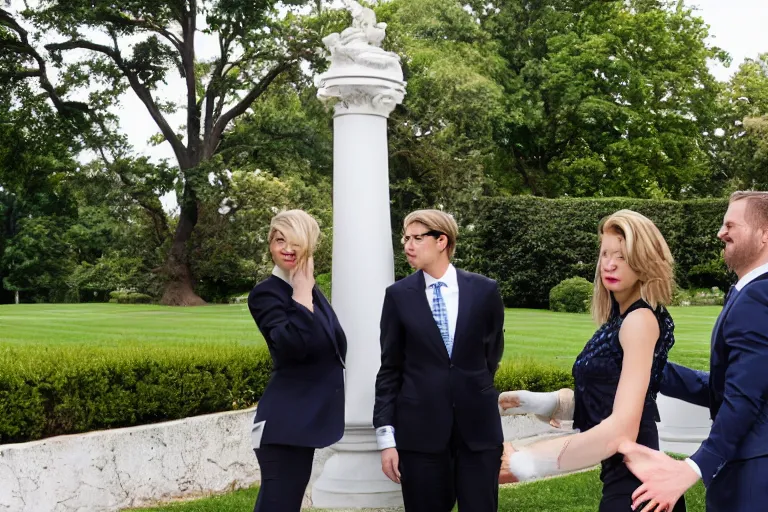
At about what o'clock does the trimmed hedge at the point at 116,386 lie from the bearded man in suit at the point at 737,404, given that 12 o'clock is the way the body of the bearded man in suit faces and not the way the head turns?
The trimmed hedge is roughly at 1 o'clock from the bearded man in suit.

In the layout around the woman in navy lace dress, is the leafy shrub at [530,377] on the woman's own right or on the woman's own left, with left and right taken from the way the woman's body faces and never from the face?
on the woman's own right

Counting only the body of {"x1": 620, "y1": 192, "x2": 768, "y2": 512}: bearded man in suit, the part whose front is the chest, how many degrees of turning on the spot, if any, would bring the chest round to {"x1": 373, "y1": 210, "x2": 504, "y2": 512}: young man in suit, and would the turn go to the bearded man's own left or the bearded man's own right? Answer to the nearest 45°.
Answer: approximately 45° to the bearded man's own right

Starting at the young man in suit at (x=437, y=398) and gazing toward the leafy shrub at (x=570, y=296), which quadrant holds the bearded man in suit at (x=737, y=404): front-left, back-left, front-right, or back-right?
back-right

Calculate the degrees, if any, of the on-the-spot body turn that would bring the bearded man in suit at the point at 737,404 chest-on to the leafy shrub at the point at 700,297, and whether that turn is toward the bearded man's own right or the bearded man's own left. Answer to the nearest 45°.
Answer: approximately 90° to the bearded man's own right

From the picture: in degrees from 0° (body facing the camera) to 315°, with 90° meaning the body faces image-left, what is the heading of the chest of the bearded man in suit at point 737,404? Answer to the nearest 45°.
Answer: approximately 90°

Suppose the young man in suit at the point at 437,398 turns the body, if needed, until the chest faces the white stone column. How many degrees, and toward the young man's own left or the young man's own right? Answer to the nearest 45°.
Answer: approximately 180°

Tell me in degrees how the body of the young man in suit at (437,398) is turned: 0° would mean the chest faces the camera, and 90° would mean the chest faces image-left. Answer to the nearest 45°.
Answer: approximately 0°

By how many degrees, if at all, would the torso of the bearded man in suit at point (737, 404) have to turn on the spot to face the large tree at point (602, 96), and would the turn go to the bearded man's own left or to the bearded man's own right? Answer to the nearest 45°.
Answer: approximately 90° to the bearded man's own right

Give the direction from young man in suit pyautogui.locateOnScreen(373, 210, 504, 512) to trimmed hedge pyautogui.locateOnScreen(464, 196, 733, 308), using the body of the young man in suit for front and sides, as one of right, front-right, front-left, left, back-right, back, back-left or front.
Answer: back
